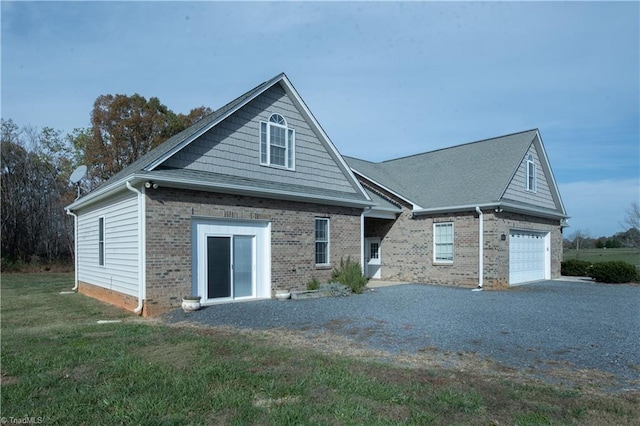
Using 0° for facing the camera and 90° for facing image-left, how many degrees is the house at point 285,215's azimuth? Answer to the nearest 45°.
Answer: approximately 315°

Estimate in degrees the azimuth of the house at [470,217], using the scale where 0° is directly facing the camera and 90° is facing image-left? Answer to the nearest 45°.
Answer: approximately 315°
